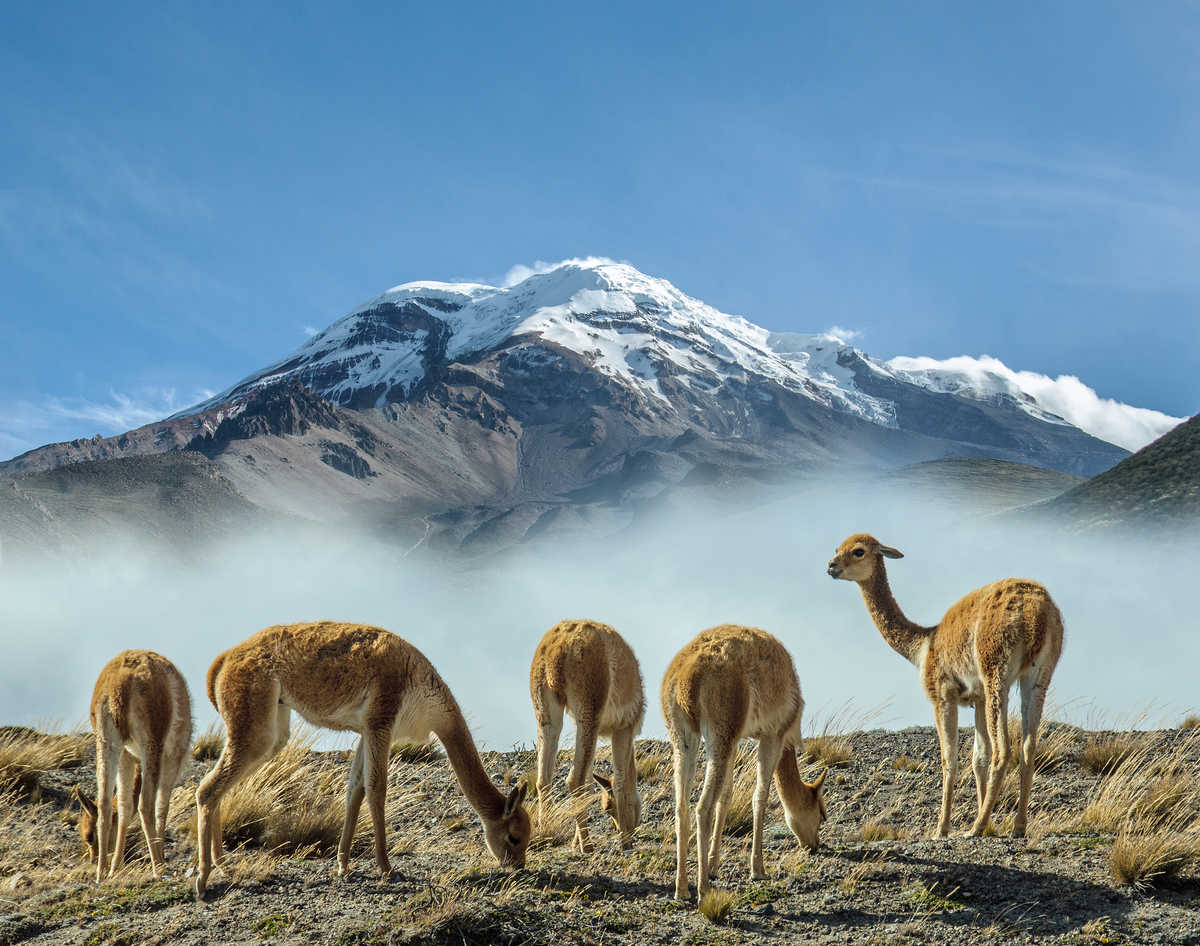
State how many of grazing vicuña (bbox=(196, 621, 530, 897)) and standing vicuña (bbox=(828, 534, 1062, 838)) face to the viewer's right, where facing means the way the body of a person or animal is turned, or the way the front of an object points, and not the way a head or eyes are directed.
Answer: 1

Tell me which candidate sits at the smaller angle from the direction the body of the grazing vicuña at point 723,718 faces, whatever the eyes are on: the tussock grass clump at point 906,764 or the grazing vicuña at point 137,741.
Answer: the tussock grass clump

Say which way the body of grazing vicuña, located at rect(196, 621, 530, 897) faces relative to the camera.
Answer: to the viewer's right

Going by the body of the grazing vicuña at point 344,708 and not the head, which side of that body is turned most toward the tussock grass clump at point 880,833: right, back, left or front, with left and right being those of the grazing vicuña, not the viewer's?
front

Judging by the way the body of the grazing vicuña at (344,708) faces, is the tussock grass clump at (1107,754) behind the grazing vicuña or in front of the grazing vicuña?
in front

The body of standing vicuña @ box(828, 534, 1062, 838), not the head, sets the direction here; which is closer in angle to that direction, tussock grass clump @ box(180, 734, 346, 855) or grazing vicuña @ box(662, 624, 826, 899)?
the tussock grass clump

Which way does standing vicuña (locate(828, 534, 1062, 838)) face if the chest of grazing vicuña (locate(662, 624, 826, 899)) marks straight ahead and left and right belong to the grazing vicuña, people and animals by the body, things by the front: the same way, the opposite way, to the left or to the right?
to the left

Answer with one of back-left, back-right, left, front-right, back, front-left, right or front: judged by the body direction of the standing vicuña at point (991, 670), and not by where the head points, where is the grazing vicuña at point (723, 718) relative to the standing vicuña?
left

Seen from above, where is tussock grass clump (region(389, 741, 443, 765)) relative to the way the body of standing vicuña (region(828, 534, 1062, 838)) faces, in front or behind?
in front

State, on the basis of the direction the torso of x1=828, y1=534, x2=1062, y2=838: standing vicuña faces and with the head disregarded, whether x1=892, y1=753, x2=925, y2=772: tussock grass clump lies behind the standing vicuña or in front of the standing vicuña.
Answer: in front

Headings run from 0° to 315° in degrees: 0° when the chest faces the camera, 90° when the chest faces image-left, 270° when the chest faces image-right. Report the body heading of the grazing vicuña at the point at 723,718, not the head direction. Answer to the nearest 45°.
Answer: approximately 225°

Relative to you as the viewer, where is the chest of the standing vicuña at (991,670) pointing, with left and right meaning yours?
facing away from the viewer and to the left of the viewer
